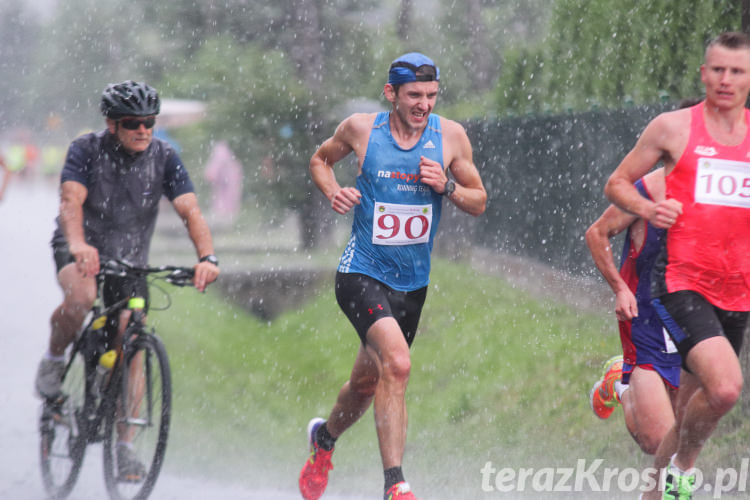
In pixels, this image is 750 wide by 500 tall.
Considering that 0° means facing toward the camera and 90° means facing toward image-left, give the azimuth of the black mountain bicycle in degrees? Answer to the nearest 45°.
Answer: approximately 315°

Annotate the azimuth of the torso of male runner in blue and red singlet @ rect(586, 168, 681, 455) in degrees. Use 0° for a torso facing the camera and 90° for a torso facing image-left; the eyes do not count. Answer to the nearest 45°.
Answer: approximately 315°

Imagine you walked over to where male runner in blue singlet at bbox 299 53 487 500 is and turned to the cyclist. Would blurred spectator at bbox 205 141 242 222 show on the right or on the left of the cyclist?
right

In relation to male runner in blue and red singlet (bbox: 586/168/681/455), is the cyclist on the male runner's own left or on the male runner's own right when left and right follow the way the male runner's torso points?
on the male runner's own right

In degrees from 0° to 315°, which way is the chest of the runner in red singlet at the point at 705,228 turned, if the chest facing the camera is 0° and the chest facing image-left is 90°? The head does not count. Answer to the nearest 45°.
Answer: approximately 315°

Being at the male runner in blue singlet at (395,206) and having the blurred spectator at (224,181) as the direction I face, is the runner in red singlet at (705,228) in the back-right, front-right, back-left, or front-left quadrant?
back-right

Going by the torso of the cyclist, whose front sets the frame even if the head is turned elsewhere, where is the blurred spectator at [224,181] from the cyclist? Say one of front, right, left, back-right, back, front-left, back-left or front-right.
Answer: back-left

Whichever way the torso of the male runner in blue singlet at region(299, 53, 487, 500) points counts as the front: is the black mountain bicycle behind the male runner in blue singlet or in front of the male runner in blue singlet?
behind
